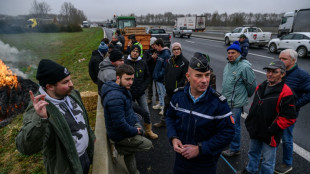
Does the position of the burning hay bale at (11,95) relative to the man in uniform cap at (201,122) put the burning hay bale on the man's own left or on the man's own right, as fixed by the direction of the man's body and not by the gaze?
on the man's own right

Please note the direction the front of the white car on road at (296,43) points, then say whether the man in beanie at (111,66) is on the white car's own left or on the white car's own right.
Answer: on the white car's own left

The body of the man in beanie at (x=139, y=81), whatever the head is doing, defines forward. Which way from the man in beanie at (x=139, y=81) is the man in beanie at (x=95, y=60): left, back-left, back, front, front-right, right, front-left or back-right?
back-right

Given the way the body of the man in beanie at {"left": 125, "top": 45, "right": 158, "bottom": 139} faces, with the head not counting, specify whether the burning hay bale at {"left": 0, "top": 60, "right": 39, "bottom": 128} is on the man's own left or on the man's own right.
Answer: on the man's own right

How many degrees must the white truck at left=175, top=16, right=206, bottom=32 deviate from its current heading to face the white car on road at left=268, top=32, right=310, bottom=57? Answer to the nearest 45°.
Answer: approximately 135° to its left

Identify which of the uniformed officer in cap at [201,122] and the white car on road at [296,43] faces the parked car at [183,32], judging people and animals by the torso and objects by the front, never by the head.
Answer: the white car on road at [296,43]

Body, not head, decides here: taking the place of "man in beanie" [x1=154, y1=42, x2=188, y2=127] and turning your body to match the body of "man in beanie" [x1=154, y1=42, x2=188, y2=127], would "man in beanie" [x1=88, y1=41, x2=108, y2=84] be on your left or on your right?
on your right

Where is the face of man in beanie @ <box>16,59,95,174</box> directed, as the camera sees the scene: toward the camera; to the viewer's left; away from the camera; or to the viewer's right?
to the viewer's right
